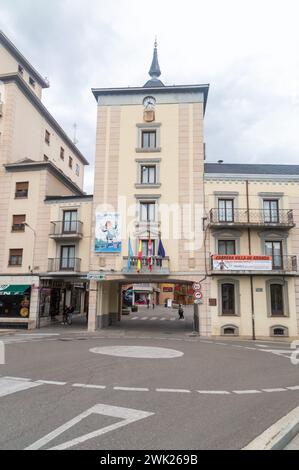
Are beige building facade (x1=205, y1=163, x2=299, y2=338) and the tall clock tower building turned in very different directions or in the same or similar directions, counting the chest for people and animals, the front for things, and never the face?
same or similar directions

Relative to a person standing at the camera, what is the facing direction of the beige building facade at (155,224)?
facing the viewer

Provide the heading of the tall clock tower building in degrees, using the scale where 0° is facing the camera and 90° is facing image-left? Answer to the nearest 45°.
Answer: approximately 0°

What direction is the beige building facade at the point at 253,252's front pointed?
toward the camera

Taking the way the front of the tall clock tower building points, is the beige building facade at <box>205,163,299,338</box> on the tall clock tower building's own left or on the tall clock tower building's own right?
on the tall clock tower building's own left

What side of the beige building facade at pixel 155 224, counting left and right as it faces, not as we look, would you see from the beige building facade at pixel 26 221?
right

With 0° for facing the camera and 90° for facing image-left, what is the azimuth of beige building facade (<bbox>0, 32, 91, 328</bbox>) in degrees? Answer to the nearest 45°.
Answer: approximately 315°

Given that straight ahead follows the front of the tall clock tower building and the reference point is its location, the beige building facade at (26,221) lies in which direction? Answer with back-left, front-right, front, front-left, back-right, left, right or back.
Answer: right

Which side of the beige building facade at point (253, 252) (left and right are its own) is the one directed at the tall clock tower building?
right

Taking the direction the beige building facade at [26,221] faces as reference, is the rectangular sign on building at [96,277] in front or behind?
in front

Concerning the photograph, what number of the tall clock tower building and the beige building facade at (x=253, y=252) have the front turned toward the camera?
2
